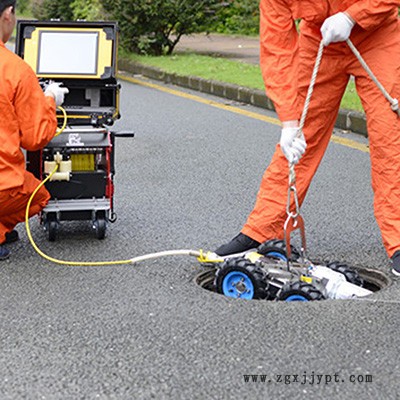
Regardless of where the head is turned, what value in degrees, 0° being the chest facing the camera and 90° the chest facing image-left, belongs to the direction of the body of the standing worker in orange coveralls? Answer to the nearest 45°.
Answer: approximately 45°

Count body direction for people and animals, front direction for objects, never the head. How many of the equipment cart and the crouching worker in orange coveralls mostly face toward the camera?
1

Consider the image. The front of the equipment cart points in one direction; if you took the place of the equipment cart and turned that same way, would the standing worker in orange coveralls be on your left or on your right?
on your left

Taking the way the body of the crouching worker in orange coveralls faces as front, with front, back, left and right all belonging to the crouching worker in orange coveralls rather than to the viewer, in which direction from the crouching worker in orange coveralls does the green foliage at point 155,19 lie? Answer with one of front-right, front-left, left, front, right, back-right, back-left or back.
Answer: front-left

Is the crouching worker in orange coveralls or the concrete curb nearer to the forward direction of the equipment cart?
the crouching worker in orange coveralls

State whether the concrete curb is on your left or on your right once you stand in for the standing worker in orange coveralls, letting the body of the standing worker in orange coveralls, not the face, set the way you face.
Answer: on your right

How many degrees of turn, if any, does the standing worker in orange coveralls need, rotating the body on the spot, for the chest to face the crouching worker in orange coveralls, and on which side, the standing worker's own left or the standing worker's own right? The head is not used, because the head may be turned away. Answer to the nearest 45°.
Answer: approximately 45° to the standing worker's own right

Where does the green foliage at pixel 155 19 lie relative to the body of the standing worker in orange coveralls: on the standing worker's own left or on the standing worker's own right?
on the standing worker's own right

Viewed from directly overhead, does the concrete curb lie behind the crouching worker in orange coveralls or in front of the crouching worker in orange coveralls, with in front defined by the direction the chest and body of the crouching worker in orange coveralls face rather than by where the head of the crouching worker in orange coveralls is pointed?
in front

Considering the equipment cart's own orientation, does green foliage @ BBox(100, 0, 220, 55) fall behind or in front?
behind

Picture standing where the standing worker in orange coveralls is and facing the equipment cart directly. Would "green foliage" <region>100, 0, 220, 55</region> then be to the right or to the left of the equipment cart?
right

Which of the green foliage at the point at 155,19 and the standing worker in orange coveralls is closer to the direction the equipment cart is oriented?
the standing worker in orange coveralls

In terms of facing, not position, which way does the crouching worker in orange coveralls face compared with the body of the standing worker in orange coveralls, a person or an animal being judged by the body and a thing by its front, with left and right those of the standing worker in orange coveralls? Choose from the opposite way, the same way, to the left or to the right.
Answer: the opposite way

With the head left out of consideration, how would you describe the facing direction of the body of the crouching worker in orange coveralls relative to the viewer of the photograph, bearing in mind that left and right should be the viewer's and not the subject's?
facing away from the viewer and to the right of the viewer
